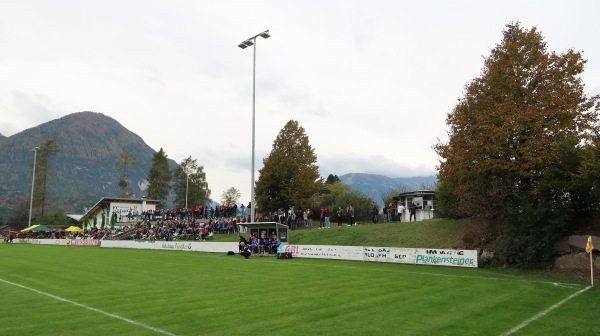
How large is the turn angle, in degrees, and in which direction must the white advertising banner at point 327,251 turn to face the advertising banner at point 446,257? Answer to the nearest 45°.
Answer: approximately 90° to its left

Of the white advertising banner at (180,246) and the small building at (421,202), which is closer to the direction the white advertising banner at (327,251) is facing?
the white advertising banner

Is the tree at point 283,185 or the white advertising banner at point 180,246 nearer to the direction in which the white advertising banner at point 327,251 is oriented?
the white advertising banner

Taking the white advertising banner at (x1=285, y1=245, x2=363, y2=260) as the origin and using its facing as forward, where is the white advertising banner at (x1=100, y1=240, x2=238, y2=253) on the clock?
the white advertising banner at (x1=100, y1=240, x2=238, y2=253) is roughly at 3 o'clock from the white advertising banner at (x1=285, y1=245, x2=363, y2=260).

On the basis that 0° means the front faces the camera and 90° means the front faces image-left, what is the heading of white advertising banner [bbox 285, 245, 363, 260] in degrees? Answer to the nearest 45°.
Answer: approximately 45°

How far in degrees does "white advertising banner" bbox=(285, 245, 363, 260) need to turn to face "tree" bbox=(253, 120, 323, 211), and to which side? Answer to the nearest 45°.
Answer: approximately 135° to its right

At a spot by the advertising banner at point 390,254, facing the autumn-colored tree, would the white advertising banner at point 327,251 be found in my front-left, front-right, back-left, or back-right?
back-left

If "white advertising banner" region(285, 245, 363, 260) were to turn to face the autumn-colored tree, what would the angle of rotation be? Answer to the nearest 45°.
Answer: approximately 90° to its left

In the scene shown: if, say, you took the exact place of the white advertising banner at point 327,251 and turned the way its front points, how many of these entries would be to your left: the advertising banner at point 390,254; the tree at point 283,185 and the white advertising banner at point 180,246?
1
